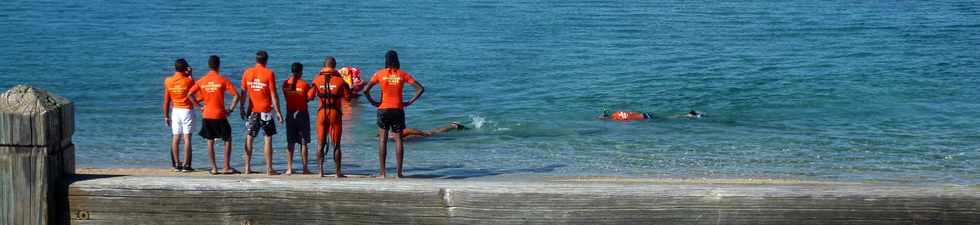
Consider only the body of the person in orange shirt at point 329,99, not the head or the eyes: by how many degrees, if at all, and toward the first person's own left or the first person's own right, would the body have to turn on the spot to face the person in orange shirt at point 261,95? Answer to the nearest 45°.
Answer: approximately 90° to the first person's own left

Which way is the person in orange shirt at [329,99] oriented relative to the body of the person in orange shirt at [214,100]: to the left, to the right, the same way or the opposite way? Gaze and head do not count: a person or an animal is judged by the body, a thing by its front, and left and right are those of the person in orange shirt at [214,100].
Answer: the same way

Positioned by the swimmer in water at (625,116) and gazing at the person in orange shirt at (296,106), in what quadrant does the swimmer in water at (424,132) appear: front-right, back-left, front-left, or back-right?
front-right

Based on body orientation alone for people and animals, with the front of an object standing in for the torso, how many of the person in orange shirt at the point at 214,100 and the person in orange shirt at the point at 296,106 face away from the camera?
2

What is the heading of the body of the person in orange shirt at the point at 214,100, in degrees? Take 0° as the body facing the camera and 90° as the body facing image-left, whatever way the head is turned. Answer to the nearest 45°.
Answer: approximately 180°

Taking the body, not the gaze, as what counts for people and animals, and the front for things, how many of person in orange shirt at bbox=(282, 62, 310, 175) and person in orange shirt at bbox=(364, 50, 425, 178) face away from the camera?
2

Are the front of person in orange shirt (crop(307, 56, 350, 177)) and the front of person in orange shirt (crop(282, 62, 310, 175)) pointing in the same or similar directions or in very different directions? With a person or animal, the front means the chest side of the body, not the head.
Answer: same or similar directions

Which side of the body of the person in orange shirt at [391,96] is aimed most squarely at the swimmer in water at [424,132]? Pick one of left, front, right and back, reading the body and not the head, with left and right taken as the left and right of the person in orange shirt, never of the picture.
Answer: front

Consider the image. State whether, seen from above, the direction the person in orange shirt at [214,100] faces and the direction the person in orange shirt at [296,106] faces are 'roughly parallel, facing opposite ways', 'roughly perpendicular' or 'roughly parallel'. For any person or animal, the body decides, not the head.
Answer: roughly parallel

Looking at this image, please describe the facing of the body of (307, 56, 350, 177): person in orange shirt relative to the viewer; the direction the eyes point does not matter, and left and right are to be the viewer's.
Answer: facing away from the viewer

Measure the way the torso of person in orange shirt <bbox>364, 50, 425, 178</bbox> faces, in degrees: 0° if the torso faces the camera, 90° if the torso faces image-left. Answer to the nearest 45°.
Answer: approximately 180°

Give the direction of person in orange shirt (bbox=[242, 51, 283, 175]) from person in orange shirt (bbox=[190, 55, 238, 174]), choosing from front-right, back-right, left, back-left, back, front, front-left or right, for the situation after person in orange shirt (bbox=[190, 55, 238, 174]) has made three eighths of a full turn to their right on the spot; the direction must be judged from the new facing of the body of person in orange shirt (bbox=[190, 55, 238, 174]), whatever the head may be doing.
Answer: front

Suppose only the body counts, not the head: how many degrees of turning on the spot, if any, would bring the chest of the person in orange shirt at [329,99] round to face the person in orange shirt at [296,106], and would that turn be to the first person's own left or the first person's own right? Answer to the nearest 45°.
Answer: approximately 45° to the first person's own left

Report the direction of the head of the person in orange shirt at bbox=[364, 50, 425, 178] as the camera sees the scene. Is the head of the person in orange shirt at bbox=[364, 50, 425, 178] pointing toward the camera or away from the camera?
away from the camera

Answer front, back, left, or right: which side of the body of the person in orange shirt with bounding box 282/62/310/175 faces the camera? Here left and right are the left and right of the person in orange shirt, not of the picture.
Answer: back
